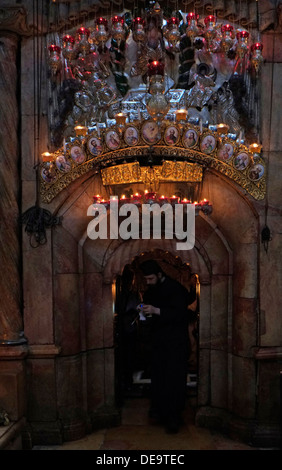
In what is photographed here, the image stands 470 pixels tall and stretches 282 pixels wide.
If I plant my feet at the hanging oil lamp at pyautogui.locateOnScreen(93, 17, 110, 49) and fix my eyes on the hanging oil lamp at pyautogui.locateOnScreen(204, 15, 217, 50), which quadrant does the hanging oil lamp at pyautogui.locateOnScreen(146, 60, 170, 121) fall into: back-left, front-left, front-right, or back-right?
front-right

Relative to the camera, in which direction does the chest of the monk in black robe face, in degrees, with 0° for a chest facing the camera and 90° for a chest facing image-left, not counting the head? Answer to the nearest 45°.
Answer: approximately 45°
